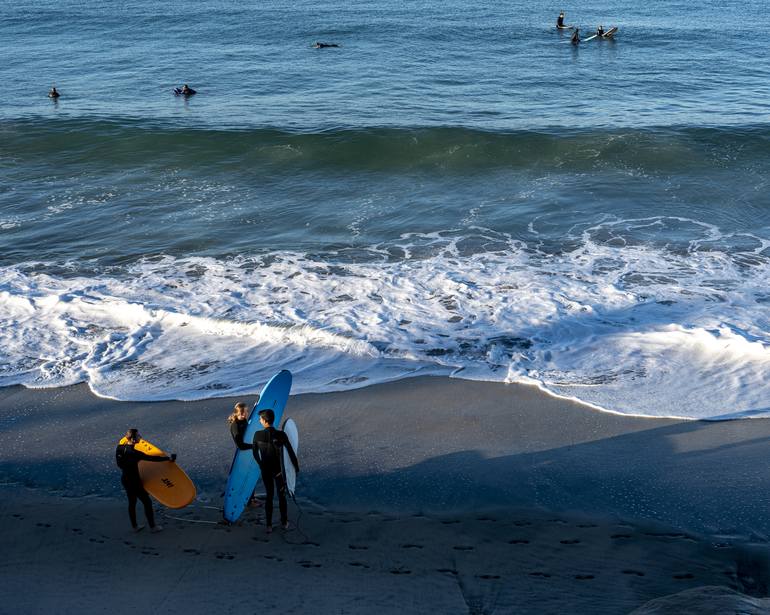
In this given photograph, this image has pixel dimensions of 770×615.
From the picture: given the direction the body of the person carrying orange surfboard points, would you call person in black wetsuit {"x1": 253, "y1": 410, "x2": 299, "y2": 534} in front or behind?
in front
